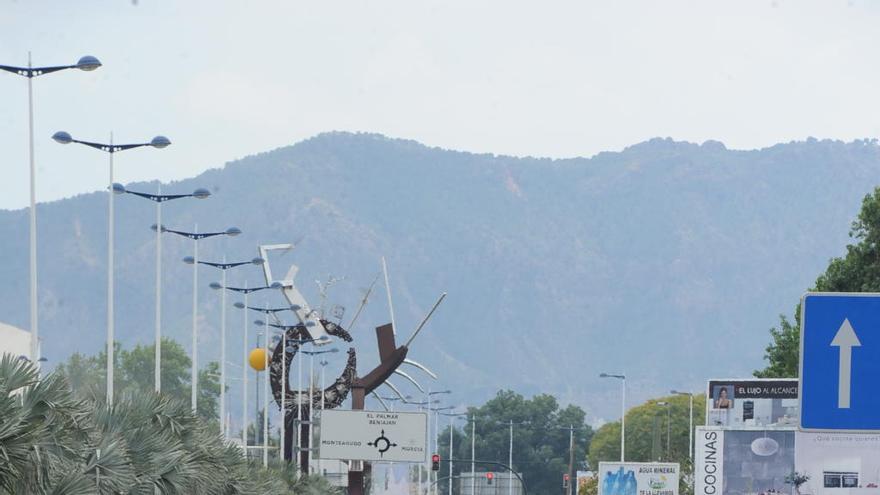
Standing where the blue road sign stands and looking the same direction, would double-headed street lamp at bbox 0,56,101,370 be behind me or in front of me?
behind

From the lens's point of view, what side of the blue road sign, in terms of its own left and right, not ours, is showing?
front
